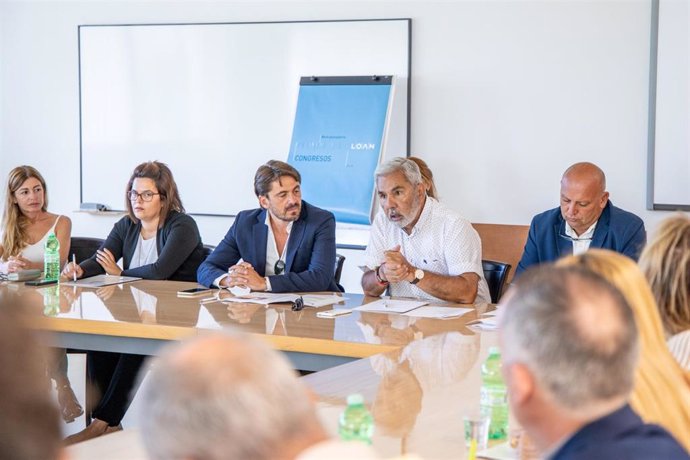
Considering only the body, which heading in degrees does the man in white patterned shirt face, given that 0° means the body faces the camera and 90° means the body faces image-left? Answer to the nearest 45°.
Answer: approximately 45°

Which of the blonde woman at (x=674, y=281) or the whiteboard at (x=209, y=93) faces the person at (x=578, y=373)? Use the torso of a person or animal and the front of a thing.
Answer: the whiteboard

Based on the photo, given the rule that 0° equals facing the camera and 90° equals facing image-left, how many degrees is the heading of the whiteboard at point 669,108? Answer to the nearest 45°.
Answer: approximately 0°

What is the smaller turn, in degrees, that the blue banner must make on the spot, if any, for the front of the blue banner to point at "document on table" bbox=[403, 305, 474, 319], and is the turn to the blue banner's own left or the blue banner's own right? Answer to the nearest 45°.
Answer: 0° — it already faces it

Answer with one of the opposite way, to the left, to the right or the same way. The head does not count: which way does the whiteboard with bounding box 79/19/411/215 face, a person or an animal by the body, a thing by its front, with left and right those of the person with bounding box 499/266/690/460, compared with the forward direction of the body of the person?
the opposite way

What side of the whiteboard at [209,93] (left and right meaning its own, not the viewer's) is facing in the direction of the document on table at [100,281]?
front

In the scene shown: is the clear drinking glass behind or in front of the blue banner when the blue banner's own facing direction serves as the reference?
in front

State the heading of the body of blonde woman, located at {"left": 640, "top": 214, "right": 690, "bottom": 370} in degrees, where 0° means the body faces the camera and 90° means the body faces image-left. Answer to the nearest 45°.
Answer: approximately 135°

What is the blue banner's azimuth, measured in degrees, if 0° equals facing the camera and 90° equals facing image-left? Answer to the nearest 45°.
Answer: approximately 0°

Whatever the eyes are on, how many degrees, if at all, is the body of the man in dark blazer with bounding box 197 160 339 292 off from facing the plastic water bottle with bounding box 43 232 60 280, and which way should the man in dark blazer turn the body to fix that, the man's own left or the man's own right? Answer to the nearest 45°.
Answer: approximately 90° to the man's own right

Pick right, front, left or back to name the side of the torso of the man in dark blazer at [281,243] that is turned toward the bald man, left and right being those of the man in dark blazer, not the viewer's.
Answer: left

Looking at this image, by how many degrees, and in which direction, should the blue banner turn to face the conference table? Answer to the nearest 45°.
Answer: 0° — it already faces it

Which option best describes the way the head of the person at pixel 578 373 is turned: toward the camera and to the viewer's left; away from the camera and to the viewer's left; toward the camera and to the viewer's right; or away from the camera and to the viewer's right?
away from the camera and to the viewer's left

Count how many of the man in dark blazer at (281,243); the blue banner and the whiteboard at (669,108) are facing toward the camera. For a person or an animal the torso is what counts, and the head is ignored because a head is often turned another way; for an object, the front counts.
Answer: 3
